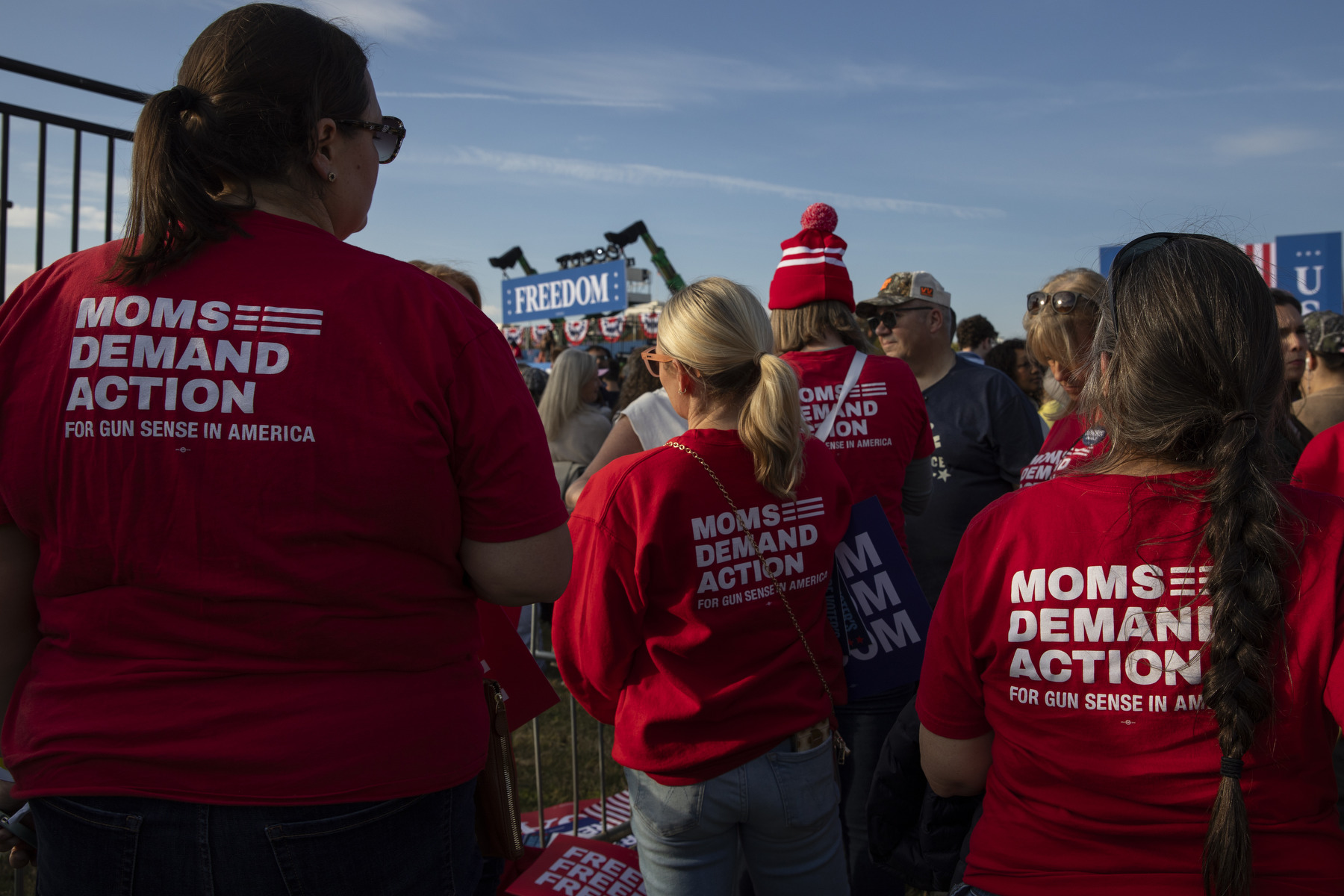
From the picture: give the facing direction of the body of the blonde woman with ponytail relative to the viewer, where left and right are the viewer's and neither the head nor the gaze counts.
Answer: facing away from the viewer and to the left of the viewer

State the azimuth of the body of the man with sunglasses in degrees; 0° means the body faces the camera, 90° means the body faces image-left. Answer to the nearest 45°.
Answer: approximately 45°

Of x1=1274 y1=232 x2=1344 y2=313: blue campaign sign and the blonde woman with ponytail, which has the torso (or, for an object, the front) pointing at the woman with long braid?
the blue campaign sign

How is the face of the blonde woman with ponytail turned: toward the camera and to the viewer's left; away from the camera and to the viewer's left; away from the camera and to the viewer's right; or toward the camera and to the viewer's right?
away from the camera and to the viewer's left

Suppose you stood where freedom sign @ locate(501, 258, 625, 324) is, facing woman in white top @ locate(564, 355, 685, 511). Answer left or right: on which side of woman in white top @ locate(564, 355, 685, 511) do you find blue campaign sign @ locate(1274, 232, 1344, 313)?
left

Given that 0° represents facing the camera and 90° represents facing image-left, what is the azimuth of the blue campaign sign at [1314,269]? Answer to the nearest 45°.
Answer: approximately 0°

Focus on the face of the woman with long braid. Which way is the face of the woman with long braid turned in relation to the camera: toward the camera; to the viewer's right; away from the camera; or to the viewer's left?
away from the camera

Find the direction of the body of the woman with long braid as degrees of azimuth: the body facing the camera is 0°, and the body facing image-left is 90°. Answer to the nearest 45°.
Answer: approximately 180°
